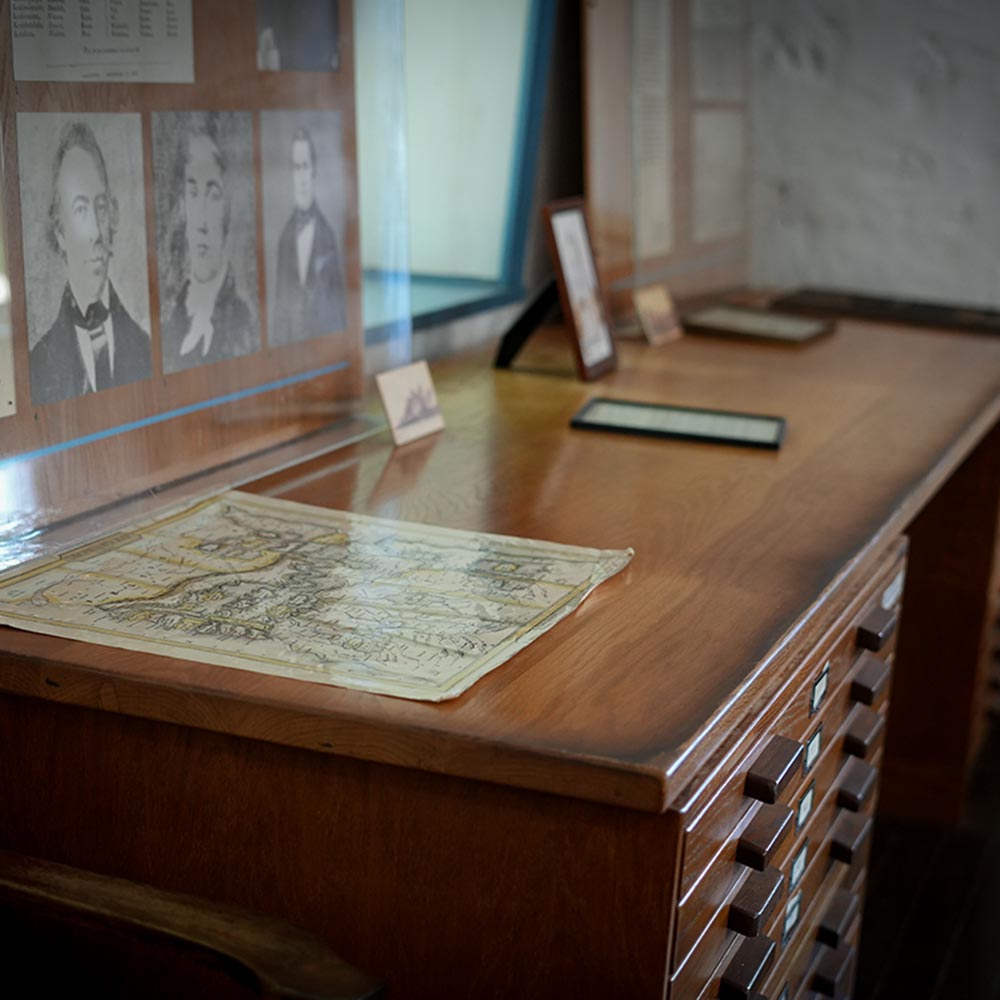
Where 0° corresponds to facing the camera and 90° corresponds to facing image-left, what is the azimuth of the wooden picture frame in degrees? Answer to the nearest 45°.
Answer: approximately 315°

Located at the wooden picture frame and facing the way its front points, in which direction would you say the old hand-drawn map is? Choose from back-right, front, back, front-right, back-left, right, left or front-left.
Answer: front-right

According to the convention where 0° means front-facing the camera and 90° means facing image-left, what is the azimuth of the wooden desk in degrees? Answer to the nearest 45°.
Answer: approximately 315°
